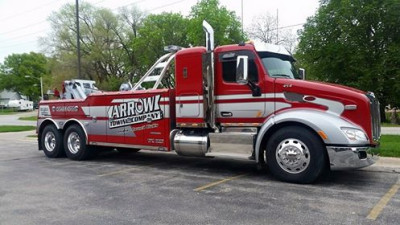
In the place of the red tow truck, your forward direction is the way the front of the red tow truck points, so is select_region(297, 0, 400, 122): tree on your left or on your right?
on your left

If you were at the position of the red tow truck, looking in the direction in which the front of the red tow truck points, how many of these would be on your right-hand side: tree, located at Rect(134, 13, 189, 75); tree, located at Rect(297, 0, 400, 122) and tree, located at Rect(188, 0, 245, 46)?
0

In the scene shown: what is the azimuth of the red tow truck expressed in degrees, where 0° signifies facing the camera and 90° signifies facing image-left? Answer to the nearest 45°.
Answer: approximately 315°

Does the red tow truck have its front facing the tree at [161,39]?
no

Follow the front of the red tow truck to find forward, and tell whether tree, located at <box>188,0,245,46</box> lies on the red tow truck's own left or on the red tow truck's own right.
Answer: on the red tow truck's own left

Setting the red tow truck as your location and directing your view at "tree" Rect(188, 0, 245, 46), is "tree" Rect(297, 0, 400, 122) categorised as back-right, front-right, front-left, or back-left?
front-right

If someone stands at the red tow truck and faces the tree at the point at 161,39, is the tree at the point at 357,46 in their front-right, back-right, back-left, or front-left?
front-right
